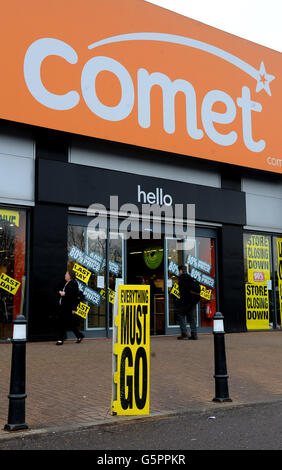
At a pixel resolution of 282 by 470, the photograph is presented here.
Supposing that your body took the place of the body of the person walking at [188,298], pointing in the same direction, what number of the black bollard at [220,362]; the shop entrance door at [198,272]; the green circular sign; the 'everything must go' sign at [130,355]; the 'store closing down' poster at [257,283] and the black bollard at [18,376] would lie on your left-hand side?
3

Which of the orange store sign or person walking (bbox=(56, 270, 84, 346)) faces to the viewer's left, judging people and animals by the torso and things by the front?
the person walking

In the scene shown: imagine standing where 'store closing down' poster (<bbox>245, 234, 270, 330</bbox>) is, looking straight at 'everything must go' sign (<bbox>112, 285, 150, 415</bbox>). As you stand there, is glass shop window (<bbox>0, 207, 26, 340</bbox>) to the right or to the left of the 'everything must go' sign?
right

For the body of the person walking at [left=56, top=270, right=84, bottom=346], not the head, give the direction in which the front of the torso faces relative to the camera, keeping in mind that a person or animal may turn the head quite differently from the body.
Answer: to the viewer's left

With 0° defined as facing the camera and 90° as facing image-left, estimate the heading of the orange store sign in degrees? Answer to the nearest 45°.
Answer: approximately 315°
